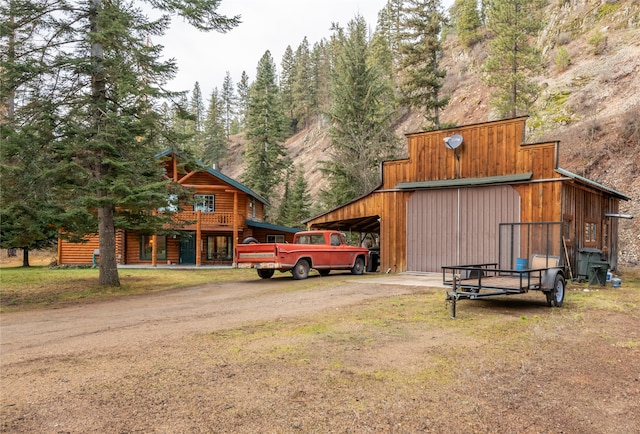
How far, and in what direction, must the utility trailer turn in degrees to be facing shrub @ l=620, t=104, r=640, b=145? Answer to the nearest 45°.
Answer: approximately 135° to its right

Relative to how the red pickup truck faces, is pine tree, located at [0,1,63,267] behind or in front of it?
behind

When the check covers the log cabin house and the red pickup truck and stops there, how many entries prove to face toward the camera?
1

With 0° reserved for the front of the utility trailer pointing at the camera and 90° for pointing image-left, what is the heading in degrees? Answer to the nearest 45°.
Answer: approximately 45°

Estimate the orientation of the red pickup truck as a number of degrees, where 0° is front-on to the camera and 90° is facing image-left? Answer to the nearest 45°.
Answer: approximately 225°

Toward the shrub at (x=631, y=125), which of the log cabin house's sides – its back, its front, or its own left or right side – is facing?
left
